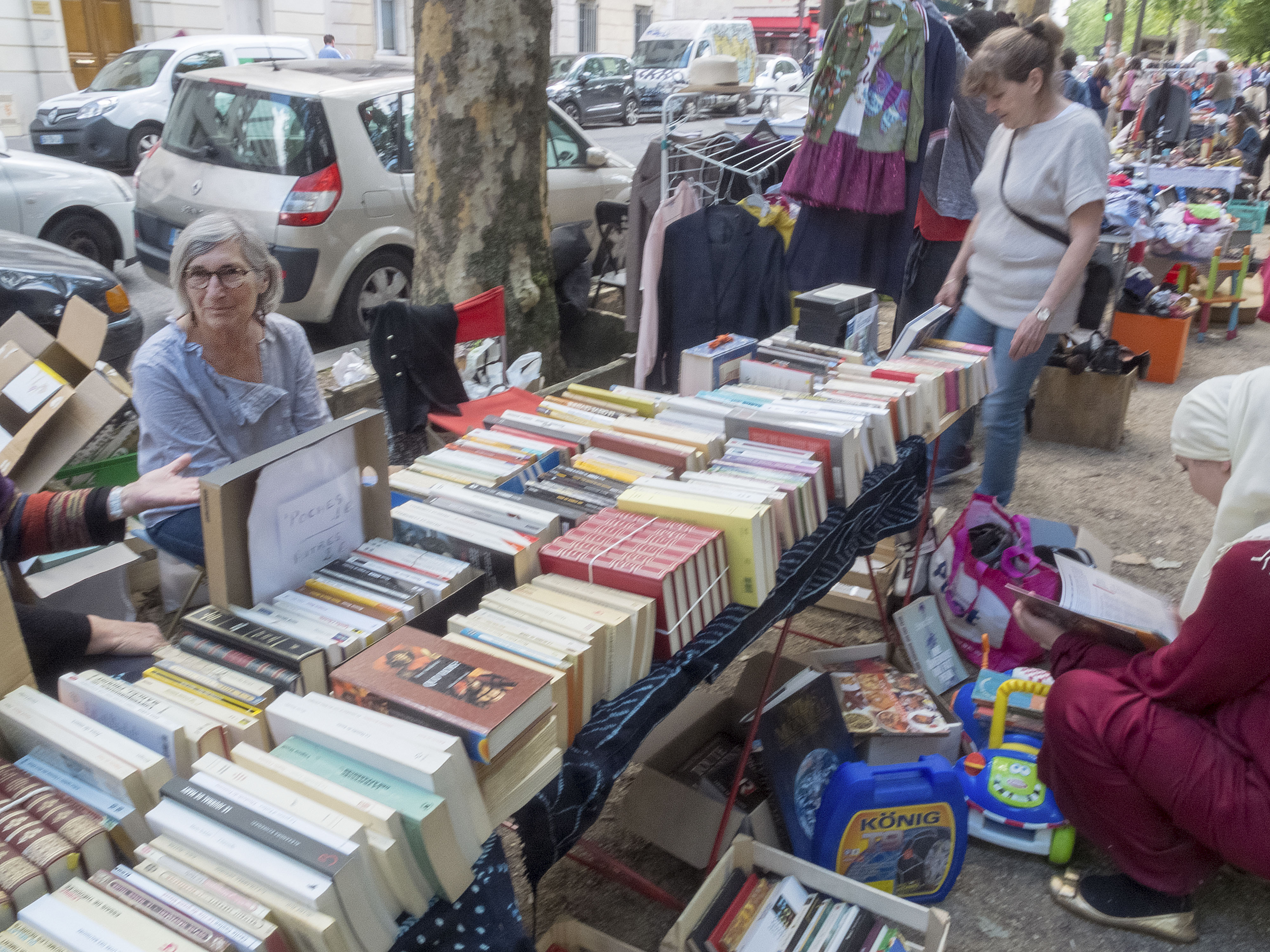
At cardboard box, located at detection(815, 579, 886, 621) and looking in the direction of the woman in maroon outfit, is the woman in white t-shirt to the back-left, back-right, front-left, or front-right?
back-left

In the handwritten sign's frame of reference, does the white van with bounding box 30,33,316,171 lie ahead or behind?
behind

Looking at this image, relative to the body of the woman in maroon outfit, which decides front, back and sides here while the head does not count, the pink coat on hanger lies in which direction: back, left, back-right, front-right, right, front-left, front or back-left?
front-right

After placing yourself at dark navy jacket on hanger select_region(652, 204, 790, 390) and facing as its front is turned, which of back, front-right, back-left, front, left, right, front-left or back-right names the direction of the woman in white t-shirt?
front-left

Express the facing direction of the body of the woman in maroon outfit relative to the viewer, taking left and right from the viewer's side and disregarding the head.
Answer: facing to the left of the viewer

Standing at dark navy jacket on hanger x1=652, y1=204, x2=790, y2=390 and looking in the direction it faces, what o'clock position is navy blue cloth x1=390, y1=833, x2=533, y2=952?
The navy blue cloth is roughly at 12 o'clock from the dark navy jacket on hanger.

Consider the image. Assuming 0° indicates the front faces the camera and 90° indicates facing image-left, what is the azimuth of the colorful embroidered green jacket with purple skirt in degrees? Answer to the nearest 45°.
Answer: approximately 0°

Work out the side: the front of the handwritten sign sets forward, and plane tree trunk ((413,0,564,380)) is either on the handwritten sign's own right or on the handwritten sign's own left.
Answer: on the handwritten sign's own left
